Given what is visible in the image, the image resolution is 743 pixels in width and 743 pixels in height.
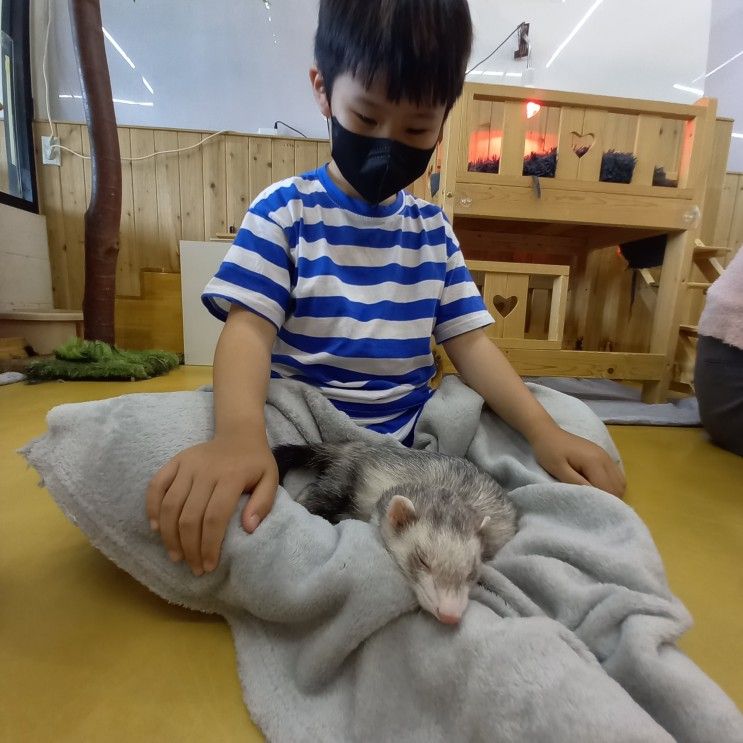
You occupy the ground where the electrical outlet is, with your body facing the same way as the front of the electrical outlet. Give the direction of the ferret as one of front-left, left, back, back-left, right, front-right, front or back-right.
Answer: front

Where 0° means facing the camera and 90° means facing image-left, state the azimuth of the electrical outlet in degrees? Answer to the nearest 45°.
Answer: approximately 0°

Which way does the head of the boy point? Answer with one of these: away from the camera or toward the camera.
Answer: toward the camera

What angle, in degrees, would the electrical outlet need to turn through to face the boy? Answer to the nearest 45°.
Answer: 0° — it already faces them

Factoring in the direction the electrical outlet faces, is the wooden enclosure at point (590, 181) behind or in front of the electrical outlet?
in front

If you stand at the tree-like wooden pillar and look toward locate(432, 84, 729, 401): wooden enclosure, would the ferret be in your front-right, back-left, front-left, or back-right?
front-right

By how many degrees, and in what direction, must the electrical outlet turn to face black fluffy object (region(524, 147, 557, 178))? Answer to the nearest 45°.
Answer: approximately 45° to its left

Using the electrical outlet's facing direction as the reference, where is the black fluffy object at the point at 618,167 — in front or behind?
in front

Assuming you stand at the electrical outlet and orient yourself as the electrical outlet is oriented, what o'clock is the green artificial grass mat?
The green artificial grass mat is roughly at 12 o'clock from the electrical outlet.

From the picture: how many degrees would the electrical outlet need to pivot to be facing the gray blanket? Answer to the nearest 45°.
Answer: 0° — it already faces it
